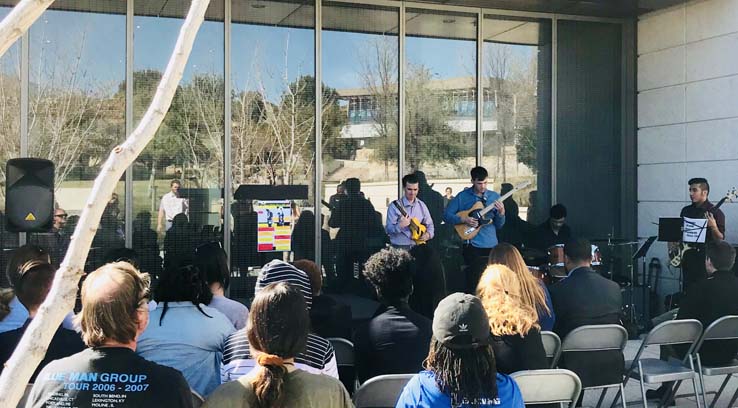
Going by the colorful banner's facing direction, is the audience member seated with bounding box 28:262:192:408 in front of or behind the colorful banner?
in front

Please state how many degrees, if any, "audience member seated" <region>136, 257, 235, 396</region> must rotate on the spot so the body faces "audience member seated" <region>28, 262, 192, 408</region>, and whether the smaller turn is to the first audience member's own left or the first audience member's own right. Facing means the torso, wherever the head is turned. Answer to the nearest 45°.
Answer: approximately 180°

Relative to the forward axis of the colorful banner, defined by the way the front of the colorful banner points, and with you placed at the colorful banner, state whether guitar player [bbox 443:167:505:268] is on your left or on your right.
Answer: on your left

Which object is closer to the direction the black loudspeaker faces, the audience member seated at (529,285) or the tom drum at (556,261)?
the audience member seated

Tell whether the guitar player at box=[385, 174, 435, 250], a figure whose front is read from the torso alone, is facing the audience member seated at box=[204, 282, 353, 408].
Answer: yes

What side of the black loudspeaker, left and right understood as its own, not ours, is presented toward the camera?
front

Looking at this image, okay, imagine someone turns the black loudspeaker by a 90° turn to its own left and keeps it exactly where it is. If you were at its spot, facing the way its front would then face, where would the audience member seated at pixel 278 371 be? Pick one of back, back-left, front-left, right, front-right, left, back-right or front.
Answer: right

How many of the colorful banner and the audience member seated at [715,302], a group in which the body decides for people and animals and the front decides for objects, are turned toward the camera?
1

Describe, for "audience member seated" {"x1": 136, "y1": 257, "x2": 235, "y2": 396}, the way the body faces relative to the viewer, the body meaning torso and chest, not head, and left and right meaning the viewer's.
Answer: facing away from the viewer

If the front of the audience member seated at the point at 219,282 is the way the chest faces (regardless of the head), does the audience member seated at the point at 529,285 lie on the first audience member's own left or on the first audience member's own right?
on the first audience member's own right

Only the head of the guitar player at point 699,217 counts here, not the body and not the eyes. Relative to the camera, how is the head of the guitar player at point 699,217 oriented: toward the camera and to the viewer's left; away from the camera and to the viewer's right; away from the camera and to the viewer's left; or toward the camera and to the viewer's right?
toward the camera and to the viewer's left

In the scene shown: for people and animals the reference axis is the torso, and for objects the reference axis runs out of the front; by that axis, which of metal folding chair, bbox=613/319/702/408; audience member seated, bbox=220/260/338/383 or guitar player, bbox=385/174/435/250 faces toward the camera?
the guitar player

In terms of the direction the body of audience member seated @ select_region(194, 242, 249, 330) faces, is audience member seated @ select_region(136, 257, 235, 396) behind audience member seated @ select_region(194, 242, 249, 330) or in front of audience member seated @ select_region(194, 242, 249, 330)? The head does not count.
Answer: behind

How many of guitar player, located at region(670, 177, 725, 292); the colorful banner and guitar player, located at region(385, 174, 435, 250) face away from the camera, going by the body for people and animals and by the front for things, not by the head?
0

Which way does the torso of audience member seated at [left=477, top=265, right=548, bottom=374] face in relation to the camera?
away from the camera

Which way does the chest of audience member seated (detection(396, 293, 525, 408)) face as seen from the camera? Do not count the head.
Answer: away from the camera

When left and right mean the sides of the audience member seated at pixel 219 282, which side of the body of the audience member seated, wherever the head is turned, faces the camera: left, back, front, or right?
back

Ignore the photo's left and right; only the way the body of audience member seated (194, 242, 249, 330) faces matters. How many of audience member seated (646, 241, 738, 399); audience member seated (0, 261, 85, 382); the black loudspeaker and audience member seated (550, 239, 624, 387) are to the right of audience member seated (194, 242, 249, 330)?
2

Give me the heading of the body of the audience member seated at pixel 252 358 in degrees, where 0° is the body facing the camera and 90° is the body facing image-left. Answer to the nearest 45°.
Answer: approximately 180°

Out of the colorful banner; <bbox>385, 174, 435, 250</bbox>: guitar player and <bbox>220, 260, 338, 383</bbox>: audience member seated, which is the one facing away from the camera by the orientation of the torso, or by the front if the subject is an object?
the audience member seated

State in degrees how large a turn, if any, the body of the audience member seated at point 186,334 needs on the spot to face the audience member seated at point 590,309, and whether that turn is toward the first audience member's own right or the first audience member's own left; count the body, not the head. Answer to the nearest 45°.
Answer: approximately 90° to the first audience member's own right

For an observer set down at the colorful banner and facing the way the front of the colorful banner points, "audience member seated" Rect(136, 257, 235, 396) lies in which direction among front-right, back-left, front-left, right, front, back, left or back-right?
front

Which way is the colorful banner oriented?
toward the camera
